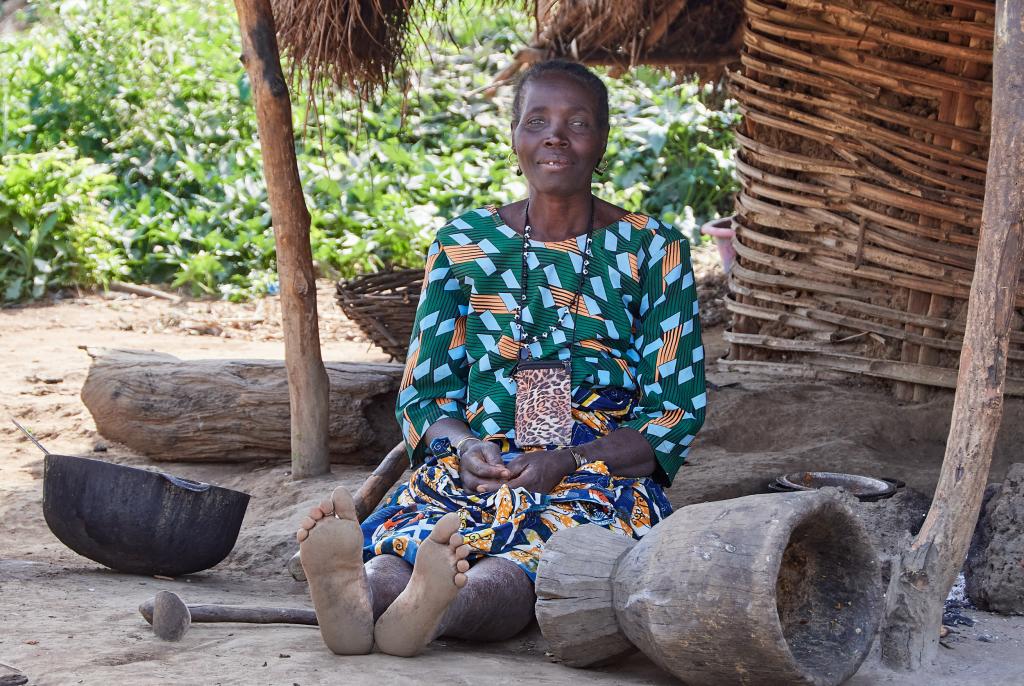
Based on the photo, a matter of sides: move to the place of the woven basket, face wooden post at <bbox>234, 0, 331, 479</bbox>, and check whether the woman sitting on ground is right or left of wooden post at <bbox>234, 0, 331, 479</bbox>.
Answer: left

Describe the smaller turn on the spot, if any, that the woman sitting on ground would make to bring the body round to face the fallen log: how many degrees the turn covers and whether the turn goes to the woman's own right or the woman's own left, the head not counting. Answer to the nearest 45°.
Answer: approximately 135° to the woman's own right

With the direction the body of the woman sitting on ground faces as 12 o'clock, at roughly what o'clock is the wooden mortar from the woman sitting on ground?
The wooden mortar is roughly at 11 o'clock from the woman sitting on ground.

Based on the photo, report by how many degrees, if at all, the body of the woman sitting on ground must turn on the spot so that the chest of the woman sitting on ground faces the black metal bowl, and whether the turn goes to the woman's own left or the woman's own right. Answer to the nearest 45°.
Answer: approximately 90° to the woman's own right

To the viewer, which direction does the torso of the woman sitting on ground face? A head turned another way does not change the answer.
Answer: toward the camera

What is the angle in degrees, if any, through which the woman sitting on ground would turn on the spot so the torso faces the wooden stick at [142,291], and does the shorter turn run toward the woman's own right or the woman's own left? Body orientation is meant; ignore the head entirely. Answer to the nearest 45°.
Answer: approximately 135° to the woman's own right

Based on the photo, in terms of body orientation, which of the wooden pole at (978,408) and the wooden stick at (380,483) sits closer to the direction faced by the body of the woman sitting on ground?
the wooden pole

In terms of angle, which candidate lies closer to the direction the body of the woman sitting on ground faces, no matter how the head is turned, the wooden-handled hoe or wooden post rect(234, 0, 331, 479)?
the wooden-handled hoe

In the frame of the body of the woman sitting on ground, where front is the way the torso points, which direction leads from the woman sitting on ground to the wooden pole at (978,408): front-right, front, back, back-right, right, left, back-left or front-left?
front-left

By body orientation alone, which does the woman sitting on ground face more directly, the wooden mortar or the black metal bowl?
the wooden mortar
